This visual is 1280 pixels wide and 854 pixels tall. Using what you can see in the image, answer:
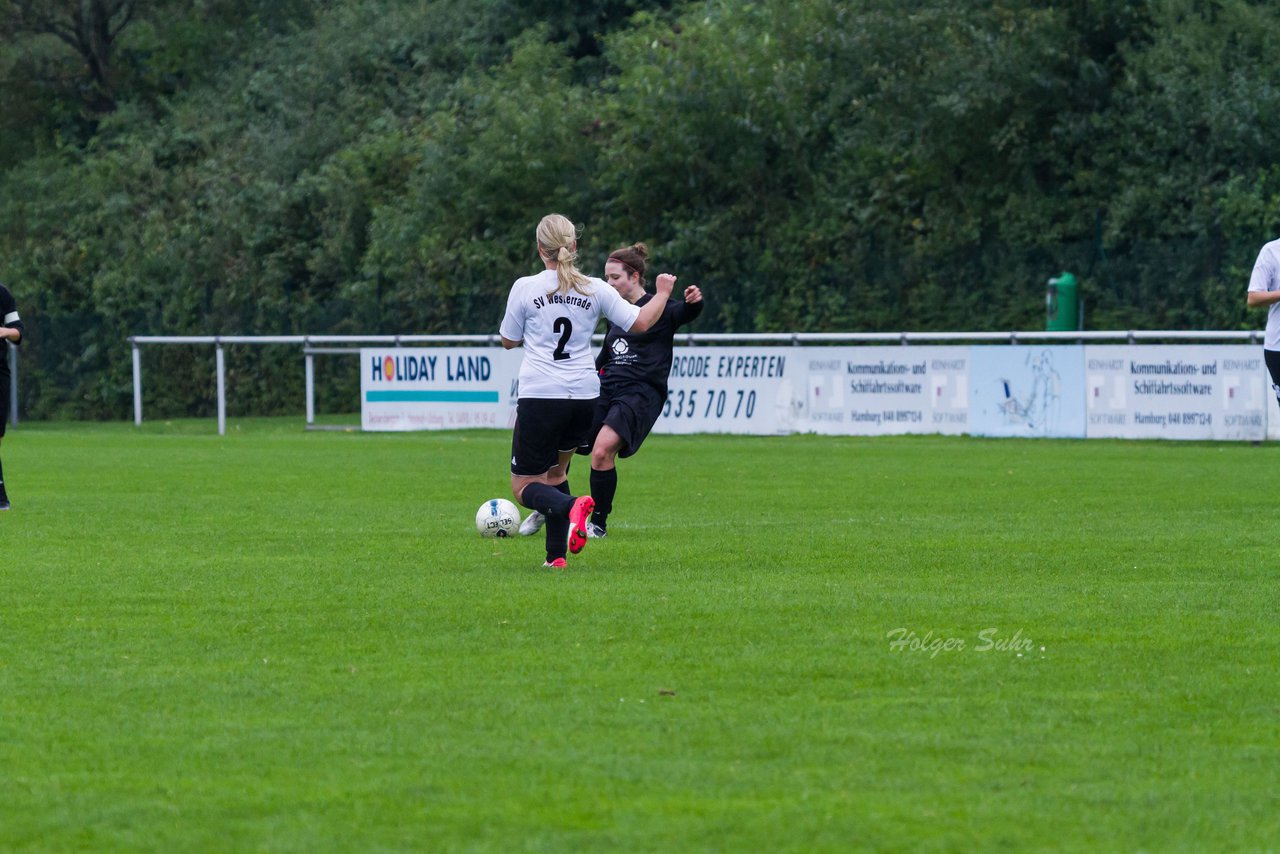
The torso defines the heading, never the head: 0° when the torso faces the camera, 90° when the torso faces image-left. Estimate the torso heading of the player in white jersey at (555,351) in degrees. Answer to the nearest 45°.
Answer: approximately 180°

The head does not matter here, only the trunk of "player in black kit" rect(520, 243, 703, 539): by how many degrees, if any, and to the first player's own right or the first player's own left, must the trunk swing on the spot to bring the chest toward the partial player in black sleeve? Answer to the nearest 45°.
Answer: approximately 90° to the first player's own right

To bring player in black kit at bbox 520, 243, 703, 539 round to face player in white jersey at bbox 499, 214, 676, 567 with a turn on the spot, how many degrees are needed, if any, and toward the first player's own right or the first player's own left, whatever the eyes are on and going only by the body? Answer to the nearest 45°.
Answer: approximately 45° to the first player's own left

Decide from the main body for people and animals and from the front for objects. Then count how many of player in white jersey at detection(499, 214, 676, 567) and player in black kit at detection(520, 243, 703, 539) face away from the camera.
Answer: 1

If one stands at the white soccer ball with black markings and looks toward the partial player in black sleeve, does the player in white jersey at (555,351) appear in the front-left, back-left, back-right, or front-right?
back-left

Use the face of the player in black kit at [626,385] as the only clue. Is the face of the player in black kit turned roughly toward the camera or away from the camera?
toward the camera

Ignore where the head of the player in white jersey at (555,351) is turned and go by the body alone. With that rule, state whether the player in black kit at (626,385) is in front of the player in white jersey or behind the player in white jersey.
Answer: in front

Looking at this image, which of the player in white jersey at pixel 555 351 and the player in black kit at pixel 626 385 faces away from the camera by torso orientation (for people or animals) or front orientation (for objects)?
the player in white jersey

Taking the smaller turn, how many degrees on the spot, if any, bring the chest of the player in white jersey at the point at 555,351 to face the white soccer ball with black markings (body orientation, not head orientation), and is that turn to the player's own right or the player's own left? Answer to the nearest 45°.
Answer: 0° — they already face it

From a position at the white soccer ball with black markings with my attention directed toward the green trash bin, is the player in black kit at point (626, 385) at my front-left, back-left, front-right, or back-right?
front-right

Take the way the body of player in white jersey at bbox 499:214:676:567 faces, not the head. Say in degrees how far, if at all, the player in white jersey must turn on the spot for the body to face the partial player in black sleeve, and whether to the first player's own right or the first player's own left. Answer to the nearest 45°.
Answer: approximately 45° to the first player's own left

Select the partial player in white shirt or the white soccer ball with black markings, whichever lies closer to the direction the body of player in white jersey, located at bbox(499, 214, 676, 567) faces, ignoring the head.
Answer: the white soccer ball with black markings

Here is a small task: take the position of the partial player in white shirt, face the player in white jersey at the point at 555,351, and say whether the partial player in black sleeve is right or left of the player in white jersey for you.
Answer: right
